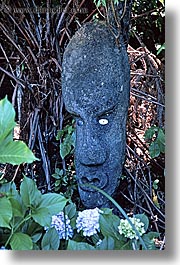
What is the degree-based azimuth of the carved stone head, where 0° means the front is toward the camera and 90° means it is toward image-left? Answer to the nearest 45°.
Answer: approximately 45°

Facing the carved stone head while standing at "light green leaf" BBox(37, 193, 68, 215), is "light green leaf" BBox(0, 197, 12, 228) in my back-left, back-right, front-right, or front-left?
back-left
